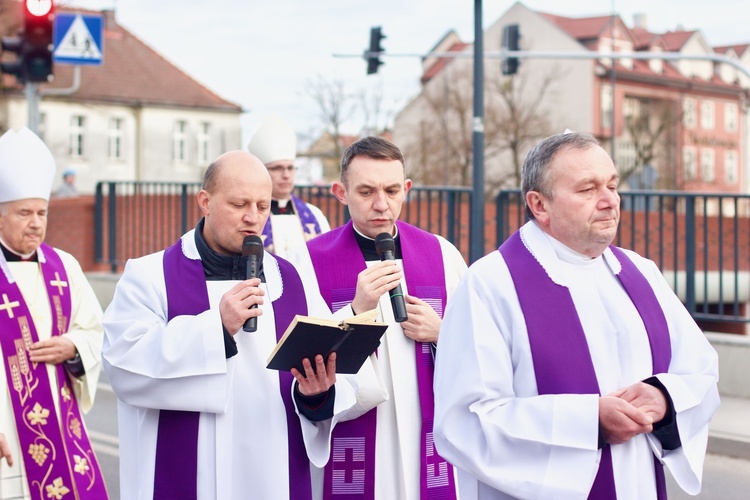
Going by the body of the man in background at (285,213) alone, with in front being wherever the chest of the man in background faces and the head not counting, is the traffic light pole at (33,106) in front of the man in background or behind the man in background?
behind

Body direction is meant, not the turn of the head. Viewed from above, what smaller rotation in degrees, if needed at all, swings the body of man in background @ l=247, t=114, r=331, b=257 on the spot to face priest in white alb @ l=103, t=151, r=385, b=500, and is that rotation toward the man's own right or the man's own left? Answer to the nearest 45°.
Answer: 0° — they already face them

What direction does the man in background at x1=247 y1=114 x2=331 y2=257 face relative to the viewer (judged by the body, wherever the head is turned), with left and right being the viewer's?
facing the viewer

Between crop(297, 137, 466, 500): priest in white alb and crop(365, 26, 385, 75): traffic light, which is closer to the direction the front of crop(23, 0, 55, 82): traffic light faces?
the priest in white alb

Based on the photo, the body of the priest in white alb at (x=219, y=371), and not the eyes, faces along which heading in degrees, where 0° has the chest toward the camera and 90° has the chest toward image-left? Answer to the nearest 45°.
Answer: approximately 315°

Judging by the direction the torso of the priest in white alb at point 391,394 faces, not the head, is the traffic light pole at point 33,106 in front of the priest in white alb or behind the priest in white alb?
behind

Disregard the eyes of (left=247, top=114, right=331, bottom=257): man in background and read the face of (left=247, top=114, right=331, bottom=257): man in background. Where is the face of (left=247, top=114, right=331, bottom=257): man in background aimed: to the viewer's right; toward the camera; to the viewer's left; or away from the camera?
toward the camera

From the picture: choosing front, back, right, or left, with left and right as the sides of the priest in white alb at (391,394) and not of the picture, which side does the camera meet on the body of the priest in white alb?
front
